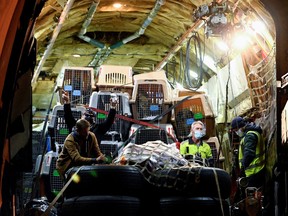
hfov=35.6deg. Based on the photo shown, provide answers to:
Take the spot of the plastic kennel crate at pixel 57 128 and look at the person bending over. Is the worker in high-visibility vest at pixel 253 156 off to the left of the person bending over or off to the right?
left

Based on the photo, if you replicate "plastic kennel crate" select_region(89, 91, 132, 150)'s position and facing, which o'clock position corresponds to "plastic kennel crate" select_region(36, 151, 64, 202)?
"plastic kennel crate" select_region(36, 151, 64, 202) is roughly at 2 o'clock from "plastic kennel crate" select_region(89, 91, 132, 150).

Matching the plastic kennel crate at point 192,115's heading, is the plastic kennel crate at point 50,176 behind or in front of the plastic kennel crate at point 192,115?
in front

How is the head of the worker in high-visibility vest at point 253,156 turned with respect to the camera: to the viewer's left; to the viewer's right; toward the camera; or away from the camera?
to the viewer's left

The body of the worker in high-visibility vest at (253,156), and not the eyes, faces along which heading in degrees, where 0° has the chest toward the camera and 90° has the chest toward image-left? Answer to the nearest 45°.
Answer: approximately 90°

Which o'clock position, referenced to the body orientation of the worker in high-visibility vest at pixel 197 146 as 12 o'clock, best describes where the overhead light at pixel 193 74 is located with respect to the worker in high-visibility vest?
The overhead light is roughly at 6 o'clock from the worker in high-visibility vest.

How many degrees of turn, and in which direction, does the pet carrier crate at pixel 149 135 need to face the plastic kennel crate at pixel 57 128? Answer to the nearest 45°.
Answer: approximately 90° to its right

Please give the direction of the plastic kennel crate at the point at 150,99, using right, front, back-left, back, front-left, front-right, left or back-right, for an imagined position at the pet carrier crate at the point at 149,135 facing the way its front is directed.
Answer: back
